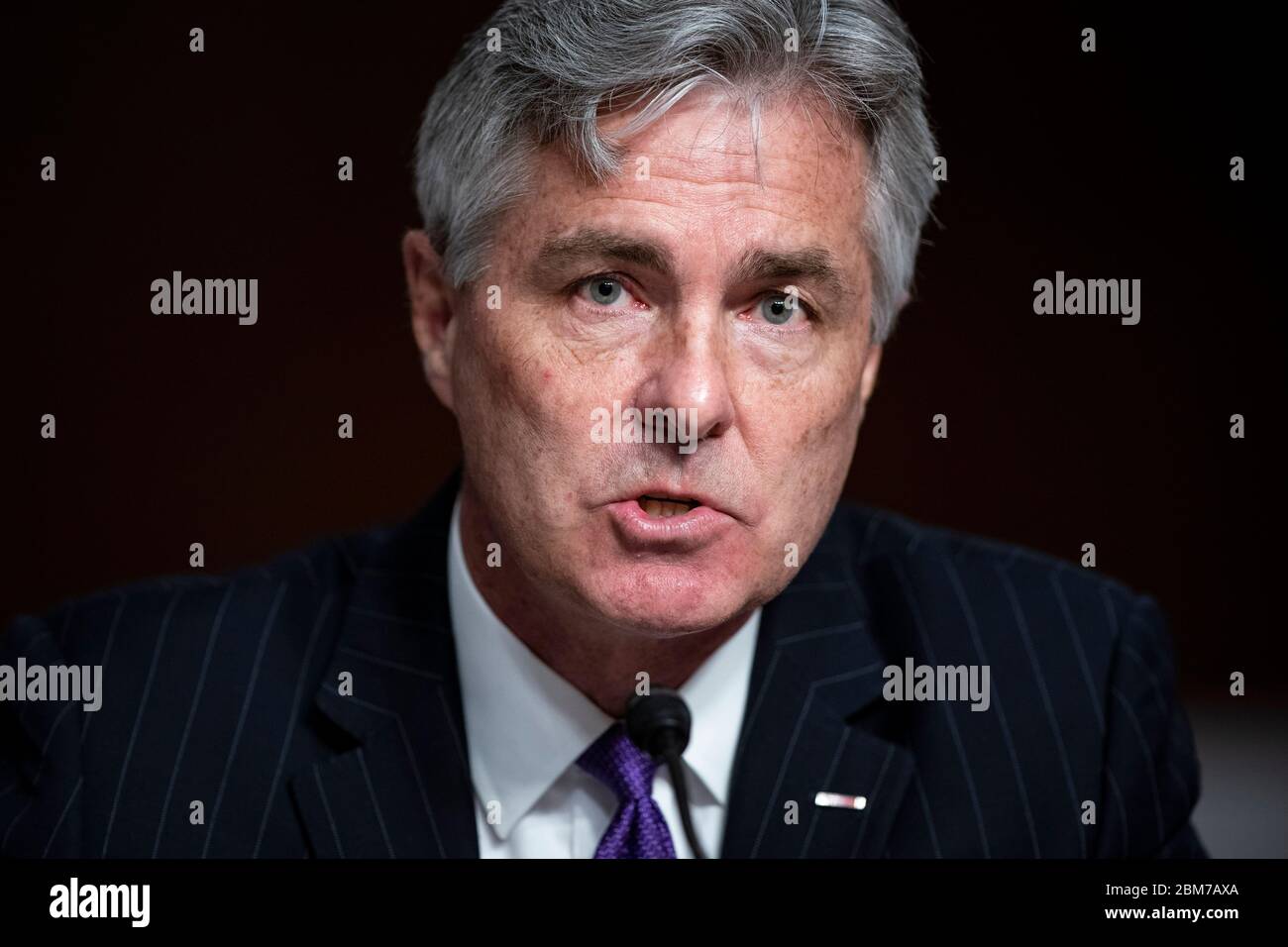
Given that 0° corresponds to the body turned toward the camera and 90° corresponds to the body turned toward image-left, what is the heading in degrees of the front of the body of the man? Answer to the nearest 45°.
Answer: approximately 0°
